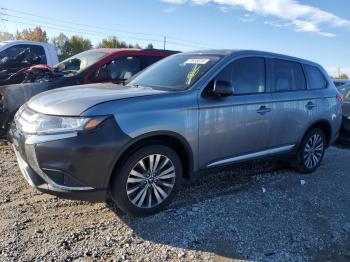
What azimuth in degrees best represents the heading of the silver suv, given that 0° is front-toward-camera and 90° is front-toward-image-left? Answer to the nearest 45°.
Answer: approximately 45°

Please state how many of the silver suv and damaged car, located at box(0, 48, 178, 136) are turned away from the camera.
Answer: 0

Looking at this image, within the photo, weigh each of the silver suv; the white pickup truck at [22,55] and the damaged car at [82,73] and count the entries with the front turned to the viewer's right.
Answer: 0

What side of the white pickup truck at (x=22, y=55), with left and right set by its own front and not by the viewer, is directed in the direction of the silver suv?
left

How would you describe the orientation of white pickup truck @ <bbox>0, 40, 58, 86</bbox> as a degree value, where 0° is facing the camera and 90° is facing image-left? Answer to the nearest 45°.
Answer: approximately 90°

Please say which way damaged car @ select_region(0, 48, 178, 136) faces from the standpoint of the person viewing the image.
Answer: facing the viewer and to the left of the viewer

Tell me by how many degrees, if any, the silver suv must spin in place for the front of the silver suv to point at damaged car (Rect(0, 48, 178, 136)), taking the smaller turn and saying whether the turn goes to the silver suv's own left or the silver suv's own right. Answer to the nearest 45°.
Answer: approximately 90° to the silver suv's own right

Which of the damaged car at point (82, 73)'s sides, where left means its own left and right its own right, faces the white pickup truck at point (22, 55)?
right
